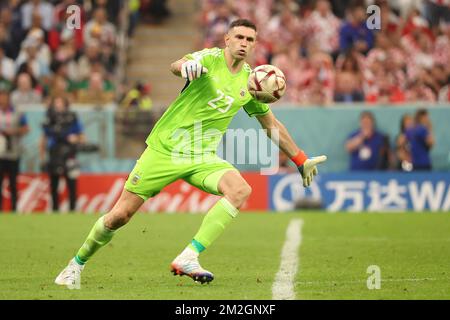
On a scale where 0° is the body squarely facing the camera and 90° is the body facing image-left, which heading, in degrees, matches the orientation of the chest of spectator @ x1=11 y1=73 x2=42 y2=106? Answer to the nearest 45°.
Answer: approximately 0°

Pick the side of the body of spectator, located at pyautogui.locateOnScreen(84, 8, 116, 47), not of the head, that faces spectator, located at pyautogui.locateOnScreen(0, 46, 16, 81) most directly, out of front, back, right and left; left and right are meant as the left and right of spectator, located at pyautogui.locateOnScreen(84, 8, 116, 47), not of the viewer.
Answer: right

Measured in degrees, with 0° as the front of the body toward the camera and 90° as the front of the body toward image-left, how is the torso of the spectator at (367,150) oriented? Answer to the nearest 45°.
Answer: approximately 0°

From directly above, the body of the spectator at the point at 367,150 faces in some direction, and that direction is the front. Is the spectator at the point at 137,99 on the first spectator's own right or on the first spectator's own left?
on the first spectator's own right

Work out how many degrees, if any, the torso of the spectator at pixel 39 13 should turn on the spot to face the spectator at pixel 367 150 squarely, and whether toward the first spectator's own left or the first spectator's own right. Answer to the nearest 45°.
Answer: approximately 45° to the first spectator's own left

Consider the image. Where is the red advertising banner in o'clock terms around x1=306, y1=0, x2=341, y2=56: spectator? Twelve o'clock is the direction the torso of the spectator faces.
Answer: The red advertising banner is roughly at 2 o'clock from the spectator.
